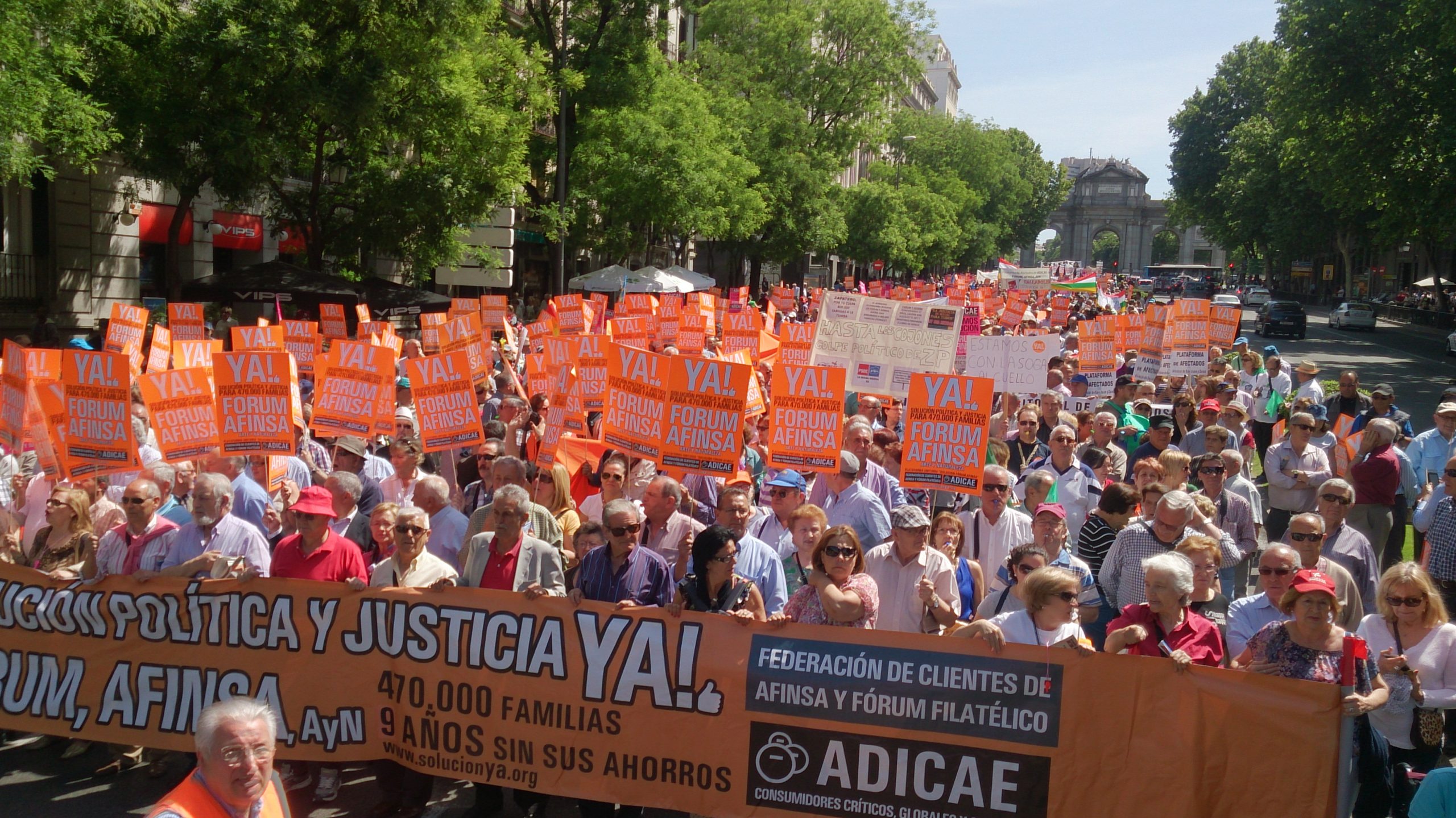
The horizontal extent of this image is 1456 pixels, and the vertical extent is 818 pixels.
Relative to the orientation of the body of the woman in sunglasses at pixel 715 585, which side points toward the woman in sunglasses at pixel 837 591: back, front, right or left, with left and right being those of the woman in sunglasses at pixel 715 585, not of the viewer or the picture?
left

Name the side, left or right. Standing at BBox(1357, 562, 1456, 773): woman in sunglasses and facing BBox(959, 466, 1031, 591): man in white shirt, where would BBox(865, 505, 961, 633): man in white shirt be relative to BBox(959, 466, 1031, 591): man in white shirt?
left

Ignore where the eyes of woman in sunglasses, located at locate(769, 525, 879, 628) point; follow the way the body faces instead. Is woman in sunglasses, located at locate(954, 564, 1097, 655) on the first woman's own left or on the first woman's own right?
on the first woman's own left

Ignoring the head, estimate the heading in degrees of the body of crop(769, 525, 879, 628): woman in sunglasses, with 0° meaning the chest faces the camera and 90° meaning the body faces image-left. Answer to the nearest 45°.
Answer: approximately 0°
